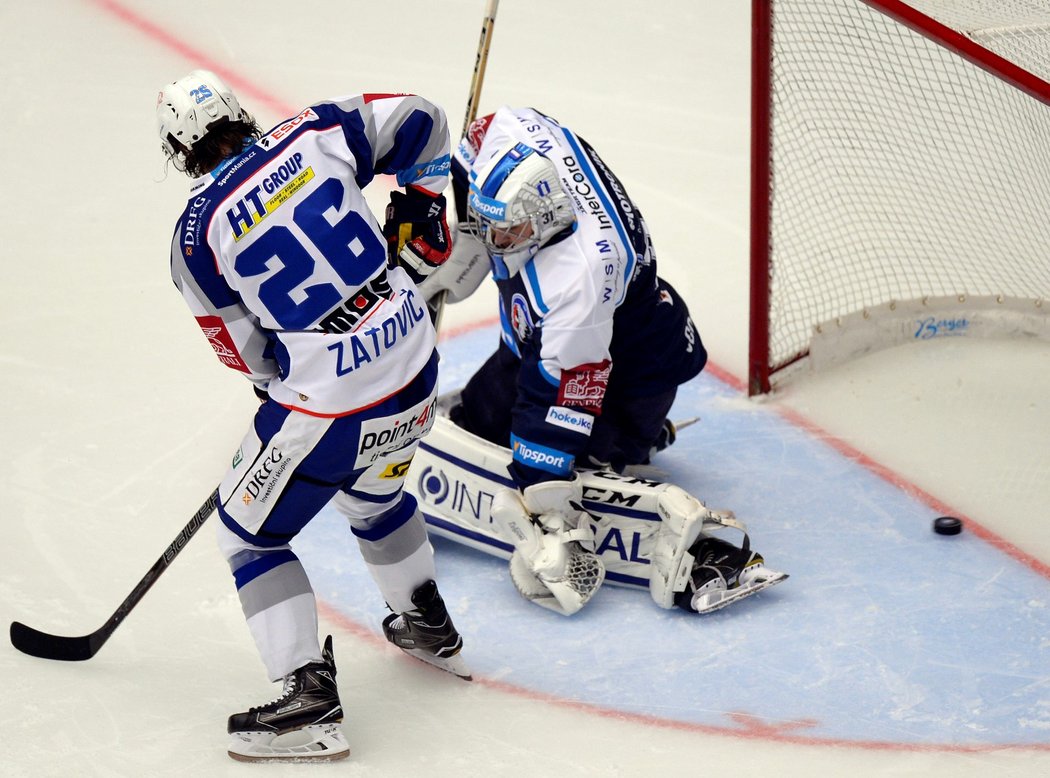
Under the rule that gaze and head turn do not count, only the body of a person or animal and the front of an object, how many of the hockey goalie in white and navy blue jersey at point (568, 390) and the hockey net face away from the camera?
0

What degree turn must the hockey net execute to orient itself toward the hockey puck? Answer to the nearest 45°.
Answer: approximately 45° to its left

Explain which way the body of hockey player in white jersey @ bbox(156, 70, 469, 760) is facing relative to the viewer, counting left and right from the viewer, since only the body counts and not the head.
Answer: facing away from the viewer and to the left of the viewer

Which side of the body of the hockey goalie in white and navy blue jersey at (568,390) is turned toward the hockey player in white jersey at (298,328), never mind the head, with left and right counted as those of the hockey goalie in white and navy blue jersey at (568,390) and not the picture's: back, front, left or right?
front

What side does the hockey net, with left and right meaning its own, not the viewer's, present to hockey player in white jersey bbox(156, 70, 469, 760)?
front

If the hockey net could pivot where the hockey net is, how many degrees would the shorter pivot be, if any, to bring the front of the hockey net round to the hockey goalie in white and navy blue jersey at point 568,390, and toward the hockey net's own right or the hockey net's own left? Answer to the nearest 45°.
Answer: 0° — it already faces them

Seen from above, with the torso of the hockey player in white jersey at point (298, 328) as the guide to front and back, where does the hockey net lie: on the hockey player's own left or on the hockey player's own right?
on the hockey player's own right

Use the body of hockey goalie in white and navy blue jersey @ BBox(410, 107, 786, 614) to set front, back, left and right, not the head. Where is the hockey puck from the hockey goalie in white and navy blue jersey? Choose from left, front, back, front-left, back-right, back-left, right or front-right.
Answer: back-left

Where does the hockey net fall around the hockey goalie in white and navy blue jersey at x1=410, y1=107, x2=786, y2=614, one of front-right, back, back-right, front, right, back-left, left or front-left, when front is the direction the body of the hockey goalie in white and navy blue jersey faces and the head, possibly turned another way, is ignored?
back

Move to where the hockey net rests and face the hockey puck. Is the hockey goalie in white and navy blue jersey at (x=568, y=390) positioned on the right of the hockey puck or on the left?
right

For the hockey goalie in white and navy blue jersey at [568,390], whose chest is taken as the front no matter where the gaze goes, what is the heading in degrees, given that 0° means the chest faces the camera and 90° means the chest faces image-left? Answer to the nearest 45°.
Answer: approximately 45°
